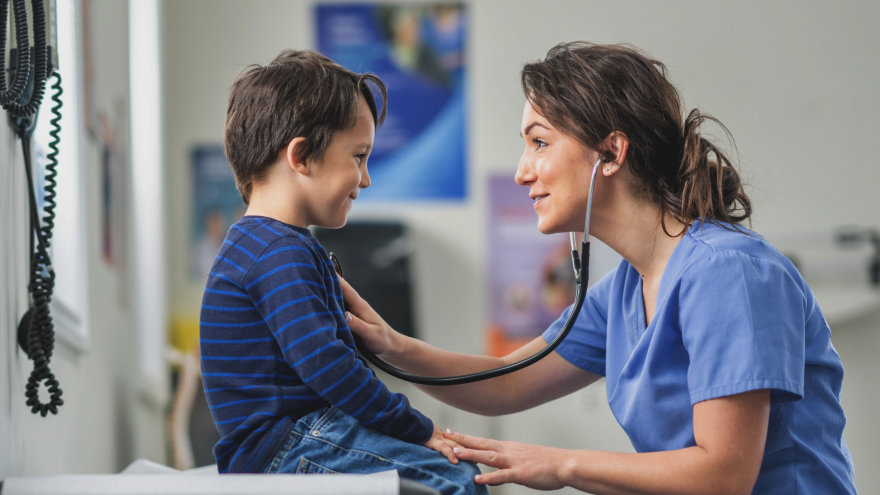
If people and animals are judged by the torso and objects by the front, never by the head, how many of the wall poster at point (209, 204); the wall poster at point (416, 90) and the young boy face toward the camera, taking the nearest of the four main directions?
2

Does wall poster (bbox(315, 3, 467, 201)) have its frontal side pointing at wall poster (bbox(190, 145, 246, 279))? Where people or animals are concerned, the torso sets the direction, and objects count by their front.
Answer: no

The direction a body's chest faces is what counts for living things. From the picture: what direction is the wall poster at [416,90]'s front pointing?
toward the camera

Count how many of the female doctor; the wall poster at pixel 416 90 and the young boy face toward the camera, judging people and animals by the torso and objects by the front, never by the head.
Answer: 1

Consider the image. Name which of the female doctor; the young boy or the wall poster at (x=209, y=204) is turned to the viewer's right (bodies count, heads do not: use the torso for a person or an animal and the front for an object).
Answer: the young boy

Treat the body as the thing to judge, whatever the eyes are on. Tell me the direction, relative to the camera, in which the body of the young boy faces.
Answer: to the viewer's right

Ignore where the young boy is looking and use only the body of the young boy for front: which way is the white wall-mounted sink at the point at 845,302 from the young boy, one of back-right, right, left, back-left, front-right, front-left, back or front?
front-left

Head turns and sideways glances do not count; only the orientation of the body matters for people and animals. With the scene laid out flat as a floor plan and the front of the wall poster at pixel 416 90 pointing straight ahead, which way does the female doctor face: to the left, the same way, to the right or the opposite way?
to the right

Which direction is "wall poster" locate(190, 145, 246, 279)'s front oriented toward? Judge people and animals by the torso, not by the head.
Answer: toward the camera

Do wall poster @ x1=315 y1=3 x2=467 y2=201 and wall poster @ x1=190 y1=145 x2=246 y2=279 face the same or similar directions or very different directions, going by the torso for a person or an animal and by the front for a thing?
same or similar directions

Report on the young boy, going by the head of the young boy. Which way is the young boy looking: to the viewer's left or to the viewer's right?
to the viewer's right

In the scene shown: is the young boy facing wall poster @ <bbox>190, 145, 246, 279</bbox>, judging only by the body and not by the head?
no

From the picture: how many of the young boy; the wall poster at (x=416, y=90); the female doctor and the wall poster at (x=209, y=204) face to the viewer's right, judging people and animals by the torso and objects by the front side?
1

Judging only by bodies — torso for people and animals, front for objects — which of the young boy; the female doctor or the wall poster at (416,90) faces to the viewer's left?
the female doctor

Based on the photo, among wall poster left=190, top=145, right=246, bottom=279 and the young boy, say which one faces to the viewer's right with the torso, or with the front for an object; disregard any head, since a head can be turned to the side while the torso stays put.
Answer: the young boy

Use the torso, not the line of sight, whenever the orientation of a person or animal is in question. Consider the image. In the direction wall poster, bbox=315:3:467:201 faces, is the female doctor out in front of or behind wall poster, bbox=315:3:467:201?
in front

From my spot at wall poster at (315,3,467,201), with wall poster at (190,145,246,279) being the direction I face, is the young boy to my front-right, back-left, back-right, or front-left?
front-left

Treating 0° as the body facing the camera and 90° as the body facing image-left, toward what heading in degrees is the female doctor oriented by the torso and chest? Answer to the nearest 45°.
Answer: approximately 90°

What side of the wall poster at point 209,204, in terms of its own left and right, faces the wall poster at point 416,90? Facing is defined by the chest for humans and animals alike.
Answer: left
